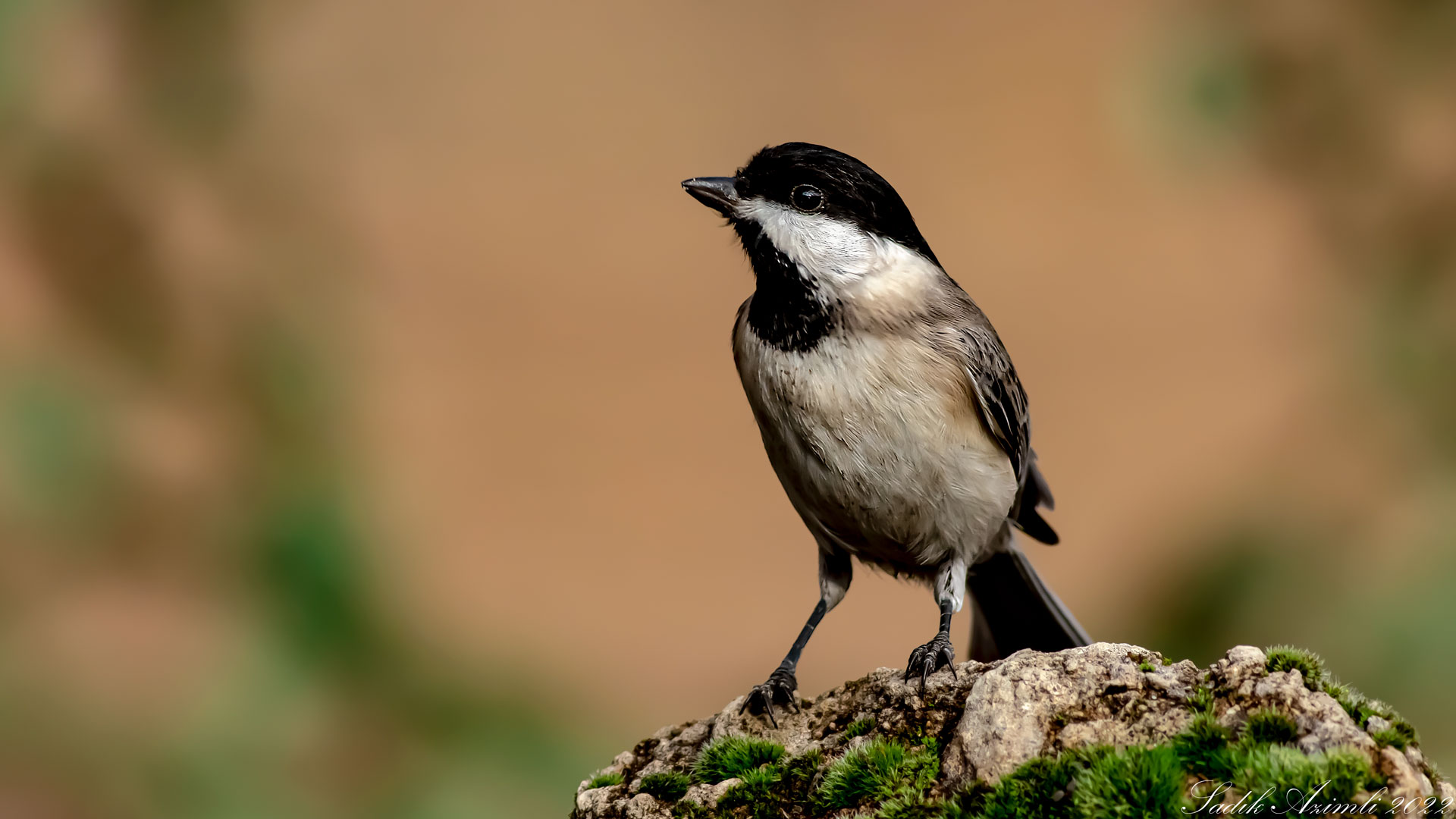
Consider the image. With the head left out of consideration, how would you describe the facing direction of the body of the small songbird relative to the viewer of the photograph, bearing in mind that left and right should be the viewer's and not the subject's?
facing the viewer and to the left of the viewer
